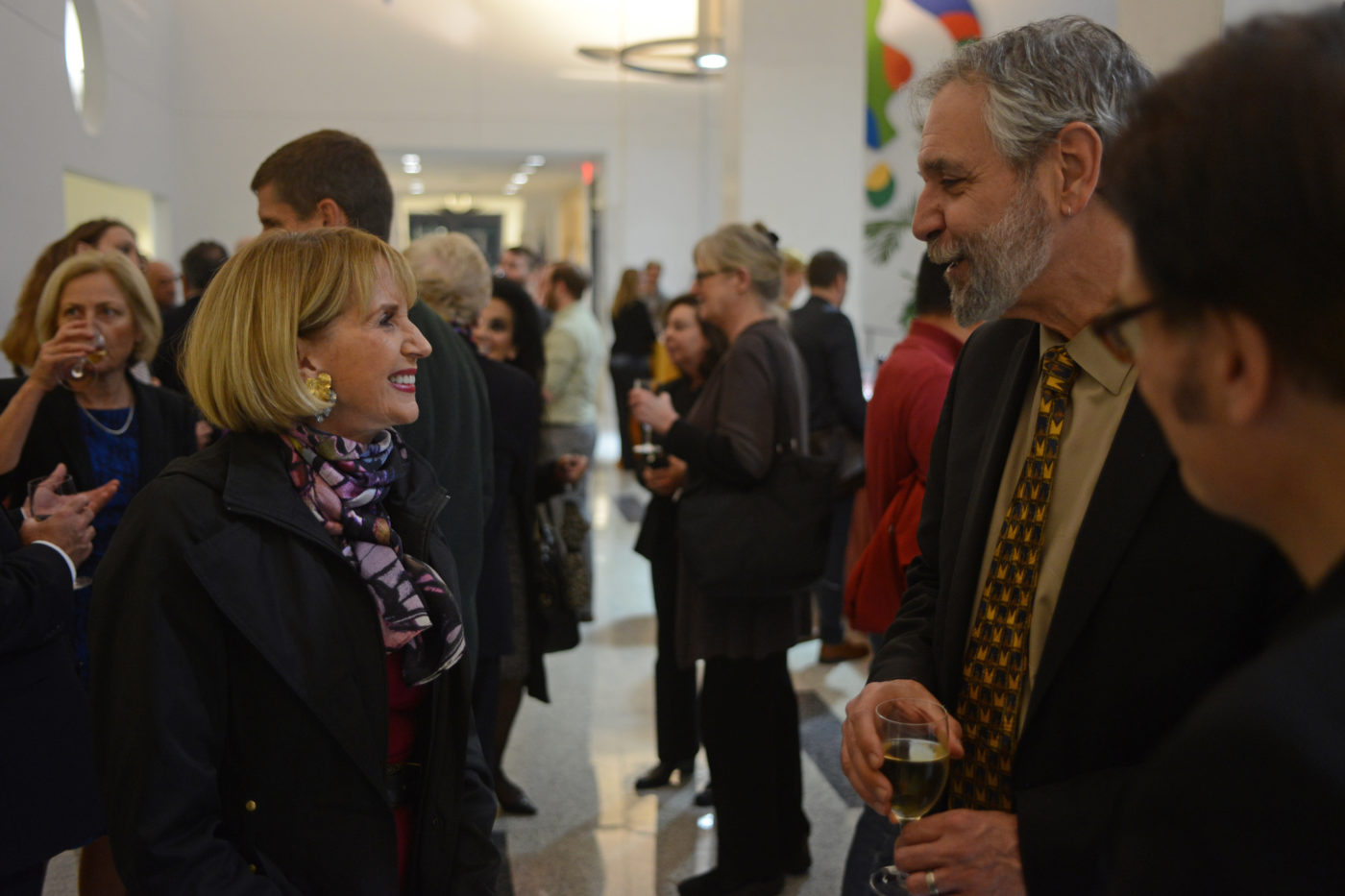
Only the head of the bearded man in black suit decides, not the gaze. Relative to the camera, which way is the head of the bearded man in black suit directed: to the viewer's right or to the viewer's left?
to the viewer's left

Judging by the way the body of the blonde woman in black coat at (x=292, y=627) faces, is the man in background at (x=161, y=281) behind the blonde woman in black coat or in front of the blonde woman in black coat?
behind

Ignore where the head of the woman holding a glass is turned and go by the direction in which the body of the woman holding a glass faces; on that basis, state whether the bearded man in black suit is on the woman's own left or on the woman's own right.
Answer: on the woman's own left

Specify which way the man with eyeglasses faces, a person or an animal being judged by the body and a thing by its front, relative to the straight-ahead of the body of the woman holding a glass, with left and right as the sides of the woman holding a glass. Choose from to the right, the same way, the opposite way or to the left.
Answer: to the right
